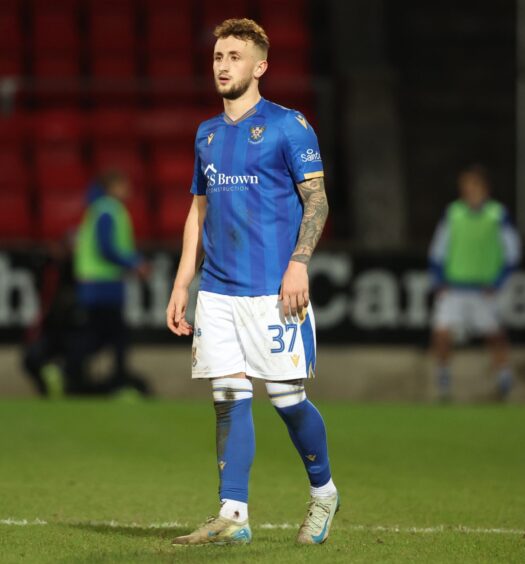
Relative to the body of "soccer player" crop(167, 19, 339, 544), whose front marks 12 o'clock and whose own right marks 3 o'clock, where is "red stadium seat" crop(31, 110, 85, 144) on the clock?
The red stadium seat is roughly at 4 o'clock from the soccer player.

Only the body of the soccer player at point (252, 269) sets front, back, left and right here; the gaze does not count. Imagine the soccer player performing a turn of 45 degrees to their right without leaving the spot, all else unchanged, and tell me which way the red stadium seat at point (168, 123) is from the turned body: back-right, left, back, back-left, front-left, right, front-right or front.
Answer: right

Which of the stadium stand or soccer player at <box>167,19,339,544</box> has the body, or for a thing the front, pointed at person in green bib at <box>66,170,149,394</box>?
the stadium stand

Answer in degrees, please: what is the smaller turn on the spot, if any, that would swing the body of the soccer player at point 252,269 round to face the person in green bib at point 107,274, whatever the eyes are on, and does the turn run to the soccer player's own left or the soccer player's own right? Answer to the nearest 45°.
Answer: approximately 135° to the soccer player's own right

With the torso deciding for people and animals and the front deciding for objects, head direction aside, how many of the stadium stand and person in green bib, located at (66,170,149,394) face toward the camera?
1

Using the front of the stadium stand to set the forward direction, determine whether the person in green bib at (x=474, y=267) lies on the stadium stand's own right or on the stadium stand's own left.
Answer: on the stadium stand's own left

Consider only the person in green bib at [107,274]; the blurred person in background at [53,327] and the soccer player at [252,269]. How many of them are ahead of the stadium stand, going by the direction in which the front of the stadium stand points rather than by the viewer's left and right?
3

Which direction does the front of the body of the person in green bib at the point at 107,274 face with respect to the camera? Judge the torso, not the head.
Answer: to the viewer's right

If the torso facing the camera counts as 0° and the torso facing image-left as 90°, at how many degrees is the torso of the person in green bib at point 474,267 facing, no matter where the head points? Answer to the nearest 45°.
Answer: approximately 0°
